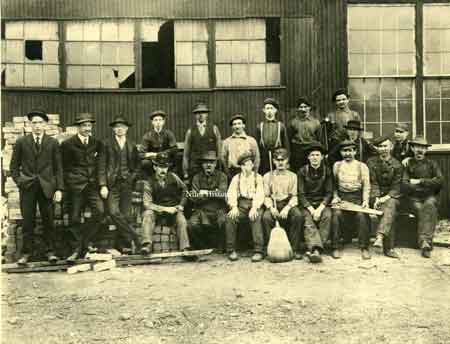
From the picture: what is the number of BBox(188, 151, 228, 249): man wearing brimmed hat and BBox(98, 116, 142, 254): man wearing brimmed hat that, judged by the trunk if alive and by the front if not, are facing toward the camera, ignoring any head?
2

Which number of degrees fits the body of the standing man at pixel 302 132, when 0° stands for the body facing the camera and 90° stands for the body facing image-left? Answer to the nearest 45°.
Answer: approximately 0°

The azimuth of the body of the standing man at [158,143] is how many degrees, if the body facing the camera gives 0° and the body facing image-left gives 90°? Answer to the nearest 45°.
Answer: approximately 0°

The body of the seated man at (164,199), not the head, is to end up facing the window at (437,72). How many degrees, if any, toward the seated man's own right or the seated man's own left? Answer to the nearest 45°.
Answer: approximately 90° to the seated man's own left

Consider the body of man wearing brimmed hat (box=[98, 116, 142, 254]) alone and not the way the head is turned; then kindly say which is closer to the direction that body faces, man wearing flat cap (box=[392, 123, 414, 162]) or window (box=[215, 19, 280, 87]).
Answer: the man wearing flat cap

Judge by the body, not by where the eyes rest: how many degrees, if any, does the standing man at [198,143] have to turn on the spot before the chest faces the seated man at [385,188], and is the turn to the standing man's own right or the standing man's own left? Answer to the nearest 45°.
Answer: approximately 90° to the standing man's own left

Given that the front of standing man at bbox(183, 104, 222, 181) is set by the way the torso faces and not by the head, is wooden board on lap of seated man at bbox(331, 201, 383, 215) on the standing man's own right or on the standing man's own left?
on the standing man's own left
